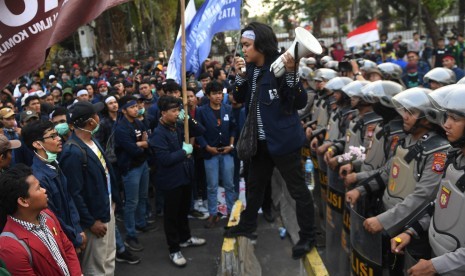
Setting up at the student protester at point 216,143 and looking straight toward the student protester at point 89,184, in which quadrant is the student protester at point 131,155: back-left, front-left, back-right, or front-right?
front-right

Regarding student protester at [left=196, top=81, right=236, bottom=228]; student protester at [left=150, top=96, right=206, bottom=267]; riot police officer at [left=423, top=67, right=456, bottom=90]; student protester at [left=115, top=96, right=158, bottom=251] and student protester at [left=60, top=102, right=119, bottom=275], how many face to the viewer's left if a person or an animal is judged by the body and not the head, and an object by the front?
1

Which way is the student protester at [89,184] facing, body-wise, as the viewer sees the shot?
to the viewer's right

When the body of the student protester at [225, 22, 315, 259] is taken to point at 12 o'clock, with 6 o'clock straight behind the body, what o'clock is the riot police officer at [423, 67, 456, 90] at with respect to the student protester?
The riot police officer is roughly at 6 o'clock from the student protester.

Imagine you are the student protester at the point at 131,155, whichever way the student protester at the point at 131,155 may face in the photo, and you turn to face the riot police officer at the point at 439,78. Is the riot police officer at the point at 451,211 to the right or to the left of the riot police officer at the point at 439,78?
right

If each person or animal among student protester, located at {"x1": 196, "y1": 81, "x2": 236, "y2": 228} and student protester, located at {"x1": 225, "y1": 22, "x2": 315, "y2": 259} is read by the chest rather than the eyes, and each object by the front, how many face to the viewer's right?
0

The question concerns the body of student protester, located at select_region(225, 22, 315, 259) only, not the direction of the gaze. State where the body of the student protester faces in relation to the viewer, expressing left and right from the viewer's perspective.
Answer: facing the viewer and to the left of the viewer

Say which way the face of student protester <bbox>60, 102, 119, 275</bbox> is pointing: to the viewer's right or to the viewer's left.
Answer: to the viewer's right

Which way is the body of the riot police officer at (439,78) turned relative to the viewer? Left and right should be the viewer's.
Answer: facing to the left of the viewer

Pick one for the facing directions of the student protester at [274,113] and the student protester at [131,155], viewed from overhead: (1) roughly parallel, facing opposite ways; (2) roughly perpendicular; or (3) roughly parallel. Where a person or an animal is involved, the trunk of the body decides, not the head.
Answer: roughly perpendicular

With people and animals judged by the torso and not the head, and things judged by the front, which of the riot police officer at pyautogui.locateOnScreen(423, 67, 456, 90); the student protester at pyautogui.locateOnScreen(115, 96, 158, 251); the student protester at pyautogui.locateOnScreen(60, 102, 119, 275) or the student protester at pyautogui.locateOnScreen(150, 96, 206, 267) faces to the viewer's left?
the riot police officer

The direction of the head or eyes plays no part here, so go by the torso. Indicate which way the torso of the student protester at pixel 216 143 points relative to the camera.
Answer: toward the camera
